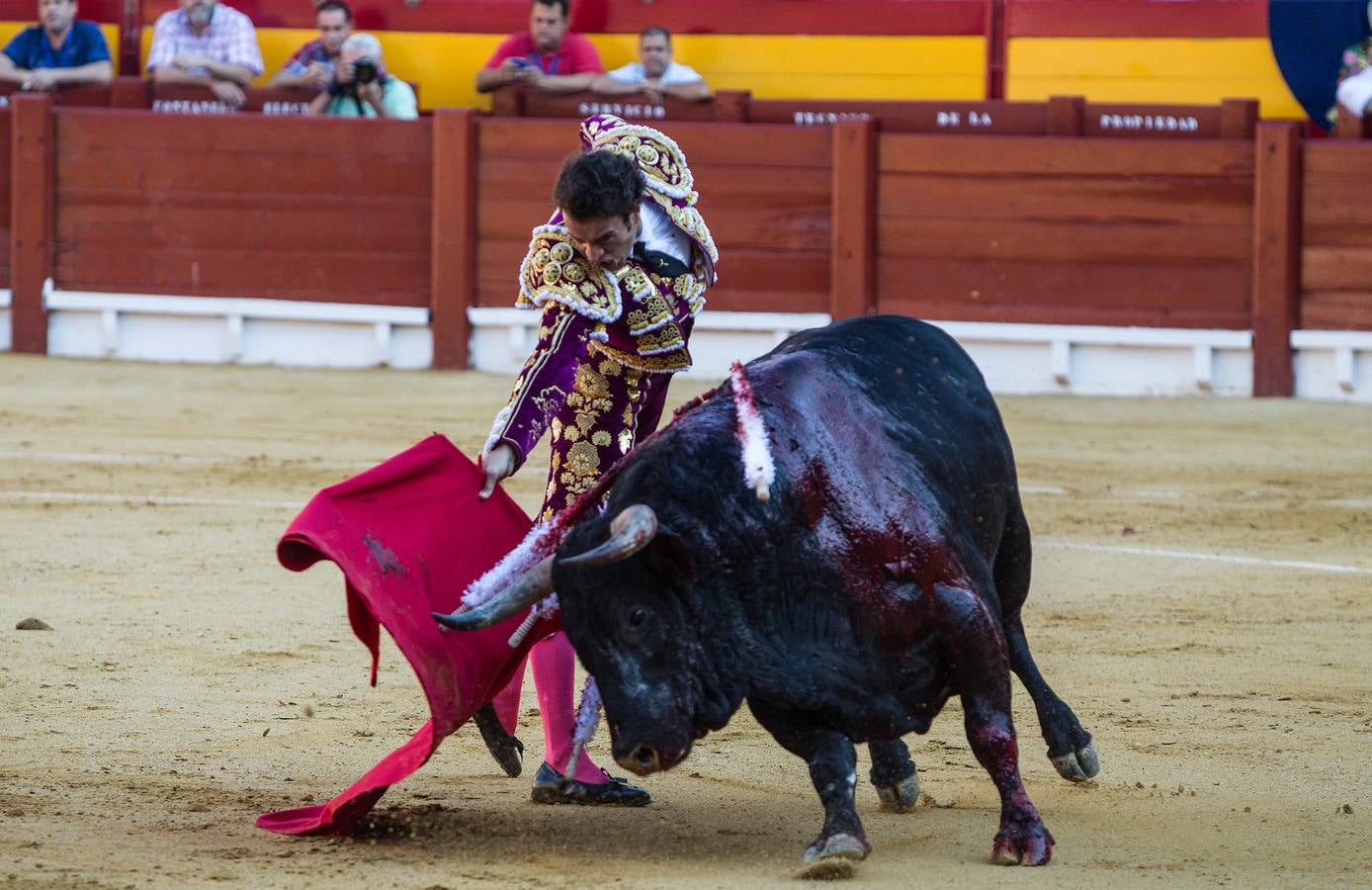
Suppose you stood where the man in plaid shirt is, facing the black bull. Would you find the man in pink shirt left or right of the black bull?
left

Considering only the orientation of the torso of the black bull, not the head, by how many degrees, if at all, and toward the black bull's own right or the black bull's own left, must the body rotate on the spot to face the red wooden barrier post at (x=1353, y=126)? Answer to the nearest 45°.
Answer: approximately 135° to the black bull's own right

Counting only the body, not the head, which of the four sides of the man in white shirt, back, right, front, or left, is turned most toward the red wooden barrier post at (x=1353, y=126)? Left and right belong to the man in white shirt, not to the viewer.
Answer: left

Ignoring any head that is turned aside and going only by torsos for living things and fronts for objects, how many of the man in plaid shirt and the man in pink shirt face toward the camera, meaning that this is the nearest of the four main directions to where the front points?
2

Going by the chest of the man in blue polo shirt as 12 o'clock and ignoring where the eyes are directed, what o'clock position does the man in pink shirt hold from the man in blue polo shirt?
The man in pink shirt is roughly at 10 o'clock from the man in blue polo shirt.

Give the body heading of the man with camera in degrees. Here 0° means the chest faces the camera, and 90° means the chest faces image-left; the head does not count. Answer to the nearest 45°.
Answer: approximately 0°

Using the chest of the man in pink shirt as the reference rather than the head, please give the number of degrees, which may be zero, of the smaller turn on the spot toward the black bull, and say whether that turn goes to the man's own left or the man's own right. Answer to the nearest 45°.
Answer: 0° — they already face it
